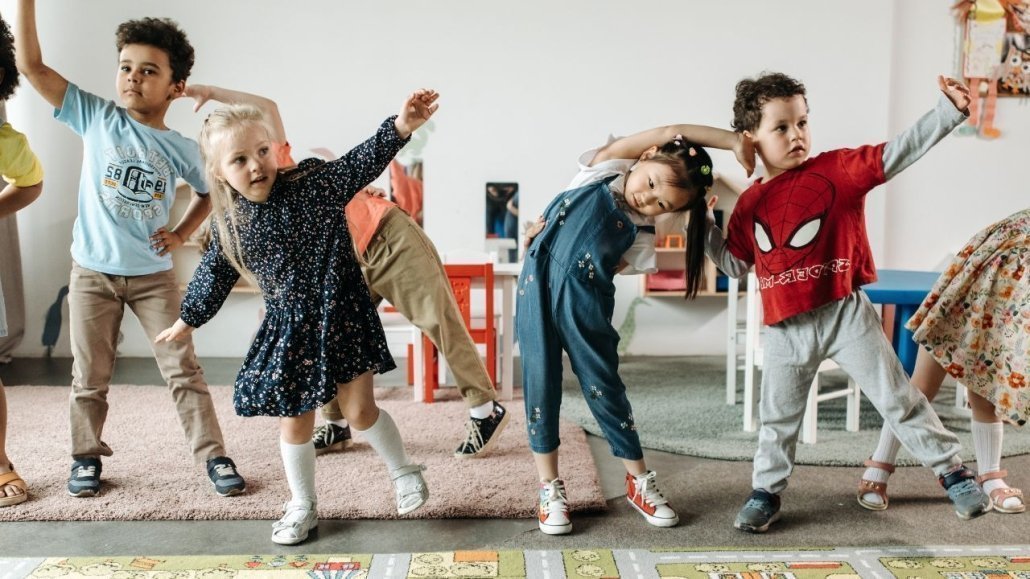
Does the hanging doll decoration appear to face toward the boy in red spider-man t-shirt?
yes

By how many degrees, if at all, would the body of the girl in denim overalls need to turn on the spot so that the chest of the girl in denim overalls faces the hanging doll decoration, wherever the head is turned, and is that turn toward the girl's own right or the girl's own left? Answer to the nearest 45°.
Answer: approximately 135° to the girl's own left

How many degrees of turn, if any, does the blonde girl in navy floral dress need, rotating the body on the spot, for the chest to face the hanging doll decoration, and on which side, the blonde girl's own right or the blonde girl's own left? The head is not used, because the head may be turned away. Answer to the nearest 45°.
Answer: approximately 135° to the blonde girl's own left

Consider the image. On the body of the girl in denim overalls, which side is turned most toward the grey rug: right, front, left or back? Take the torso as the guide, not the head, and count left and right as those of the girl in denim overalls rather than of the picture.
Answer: back

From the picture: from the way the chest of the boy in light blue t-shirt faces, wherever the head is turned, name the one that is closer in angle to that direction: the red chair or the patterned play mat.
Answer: the patterned play mat
